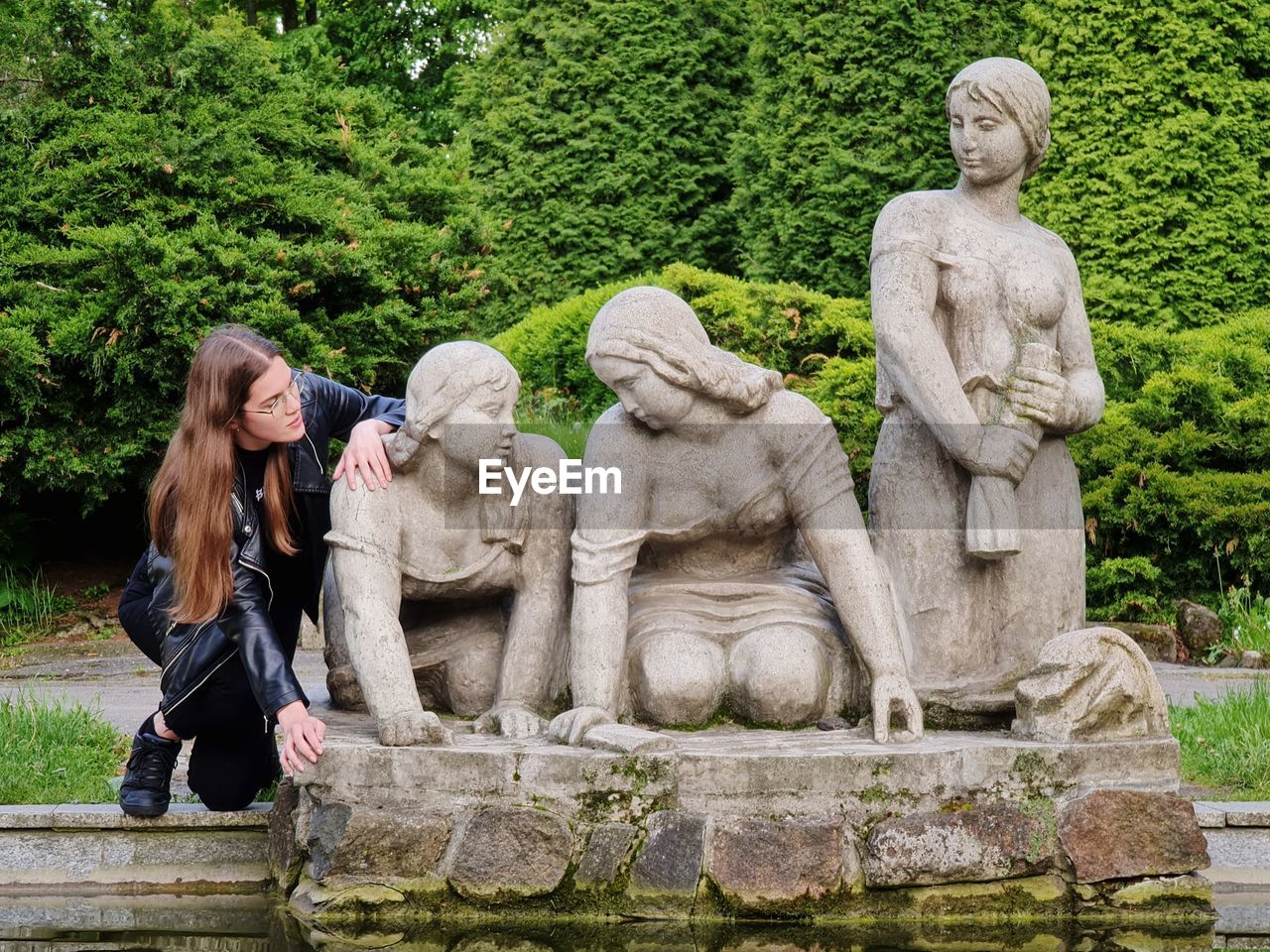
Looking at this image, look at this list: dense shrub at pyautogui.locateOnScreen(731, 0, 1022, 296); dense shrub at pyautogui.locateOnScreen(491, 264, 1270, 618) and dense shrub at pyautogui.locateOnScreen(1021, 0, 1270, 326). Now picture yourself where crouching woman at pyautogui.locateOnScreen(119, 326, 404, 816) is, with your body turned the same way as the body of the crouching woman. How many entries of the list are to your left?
3

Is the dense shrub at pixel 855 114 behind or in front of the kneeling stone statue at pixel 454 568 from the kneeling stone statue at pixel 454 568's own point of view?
behind

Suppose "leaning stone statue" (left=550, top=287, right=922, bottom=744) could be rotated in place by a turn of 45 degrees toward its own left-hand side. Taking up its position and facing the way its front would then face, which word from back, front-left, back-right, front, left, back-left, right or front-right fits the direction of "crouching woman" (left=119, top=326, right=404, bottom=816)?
back-right

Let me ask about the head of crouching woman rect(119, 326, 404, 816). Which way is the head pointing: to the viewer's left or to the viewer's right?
to the viewer's right

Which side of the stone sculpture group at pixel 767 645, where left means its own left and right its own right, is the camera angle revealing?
front

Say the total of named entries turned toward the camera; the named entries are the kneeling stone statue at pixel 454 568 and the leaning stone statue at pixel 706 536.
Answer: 2

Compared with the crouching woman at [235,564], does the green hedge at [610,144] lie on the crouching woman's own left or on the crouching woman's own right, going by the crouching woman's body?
on the crouching woman's own left

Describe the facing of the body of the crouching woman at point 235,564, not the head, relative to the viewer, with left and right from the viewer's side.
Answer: facing the viewer and to the right of the viewer

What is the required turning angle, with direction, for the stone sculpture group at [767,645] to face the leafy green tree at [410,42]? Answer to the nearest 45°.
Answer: approximately 180°

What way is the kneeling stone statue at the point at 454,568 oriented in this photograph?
toward the camera

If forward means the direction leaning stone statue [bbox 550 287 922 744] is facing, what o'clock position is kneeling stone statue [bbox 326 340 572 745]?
The kneeling stone statue is roughly at 3 o'clock from the leaning stone statue.

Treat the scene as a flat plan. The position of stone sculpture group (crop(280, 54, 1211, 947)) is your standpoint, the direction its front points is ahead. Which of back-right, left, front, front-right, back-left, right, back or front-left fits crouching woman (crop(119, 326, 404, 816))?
right

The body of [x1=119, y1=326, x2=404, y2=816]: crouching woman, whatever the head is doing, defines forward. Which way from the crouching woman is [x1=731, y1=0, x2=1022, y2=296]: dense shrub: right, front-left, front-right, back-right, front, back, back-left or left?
left
